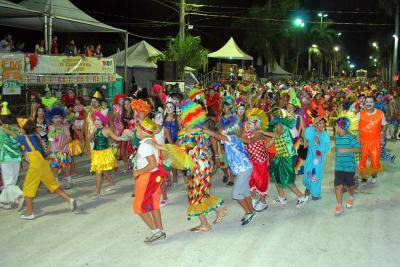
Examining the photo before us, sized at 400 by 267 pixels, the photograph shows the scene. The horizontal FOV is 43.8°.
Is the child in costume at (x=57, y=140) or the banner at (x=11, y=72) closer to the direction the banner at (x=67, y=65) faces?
the child in costume

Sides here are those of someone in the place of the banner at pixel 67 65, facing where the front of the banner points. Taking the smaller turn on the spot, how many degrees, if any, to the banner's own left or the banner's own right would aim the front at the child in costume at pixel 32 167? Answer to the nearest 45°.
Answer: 0° — it already faces them

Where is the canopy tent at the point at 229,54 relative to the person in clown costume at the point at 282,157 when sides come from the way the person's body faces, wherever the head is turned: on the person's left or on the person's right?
on the person's right

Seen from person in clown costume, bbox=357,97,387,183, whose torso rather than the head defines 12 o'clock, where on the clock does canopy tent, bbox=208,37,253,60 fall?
The canopy tent is roughly at 5 o'clock from the person in clown costume.

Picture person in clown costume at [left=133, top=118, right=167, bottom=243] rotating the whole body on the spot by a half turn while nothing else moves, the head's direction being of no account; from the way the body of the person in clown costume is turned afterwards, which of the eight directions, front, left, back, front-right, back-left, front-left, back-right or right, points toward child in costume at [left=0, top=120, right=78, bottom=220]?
back-left

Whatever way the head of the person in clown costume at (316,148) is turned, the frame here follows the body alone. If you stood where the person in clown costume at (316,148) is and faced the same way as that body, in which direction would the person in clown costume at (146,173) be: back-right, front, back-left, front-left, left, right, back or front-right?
front-right

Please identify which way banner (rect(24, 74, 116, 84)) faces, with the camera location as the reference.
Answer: facing the viewer

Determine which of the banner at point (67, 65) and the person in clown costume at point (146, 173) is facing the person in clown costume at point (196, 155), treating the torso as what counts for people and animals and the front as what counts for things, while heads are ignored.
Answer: the banner

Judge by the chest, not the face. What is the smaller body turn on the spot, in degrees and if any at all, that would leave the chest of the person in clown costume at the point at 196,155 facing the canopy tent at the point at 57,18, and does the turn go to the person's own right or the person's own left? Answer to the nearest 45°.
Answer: approximately 45° to the person's own right

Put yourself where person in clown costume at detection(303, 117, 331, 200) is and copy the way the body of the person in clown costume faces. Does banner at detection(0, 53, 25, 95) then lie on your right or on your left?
on your right
